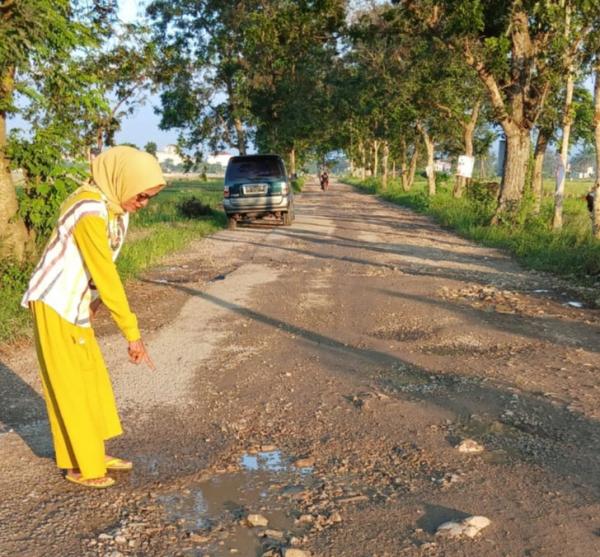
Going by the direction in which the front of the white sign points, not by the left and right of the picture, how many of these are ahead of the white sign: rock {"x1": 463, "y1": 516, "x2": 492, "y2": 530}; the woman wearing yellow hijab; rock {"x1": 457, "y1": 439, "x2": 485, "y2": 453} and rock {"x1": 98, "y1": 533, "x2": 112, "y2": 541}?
4

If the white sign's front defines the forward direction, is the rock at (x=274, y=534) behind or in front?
in front

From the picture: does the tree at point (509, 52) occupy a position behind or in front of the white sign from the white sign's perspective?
in front

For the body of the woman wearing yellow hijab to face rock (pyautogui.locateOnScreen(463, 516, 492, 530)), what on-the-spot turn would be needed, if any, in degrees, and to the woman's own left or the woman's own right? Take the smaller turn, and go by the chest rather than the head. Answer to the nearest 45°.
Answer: approximately 45° to the woman's own right

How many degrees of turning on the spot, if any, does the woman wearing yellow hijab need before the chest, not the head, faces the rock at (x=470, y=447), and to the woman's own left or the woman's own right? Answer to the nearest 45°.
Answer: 0° — they already face it

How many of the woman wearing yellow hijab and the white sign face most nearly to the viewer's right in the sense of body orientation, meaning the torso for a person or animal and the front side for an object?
1

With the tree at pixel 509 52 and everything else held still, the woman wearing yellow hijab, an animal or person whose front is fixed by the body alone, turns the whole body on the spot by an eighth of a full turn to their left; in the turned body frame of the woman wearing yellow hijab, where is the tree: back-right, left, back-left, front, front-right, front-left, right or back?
front

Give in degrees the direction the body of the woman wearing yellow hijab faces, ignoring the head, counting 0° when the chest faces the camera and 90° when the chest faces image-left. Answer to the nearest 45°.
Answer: approximately 270°

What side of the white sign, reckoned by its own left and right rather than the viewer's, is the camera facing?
front

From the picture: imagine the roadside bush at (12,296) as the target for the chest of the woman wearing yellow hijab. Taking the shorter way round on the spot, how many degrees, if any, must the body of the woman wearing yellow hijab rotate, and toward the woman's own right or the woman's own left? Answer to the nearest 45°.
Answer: approximately 90° to the woman's own left

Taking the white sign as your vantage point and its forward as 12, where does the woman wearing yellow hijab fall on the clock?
The woman wearing yellow hijab is roughly at 12 o'clock from the white sign.

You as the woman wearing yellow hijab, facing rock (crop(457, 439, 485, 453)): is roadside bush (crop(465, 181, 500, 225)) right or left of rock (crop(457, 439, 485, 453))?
left

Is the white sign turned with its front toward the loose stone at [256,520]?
yes

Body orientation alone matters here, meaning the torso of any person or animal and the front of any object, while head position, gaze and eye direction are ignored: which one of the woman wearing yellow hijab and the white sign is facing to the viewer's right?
the woman wearing yellow hijab

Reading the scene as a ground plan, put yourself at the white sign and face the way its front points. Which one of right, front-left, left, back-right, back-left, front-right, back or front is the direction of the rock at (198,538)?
front

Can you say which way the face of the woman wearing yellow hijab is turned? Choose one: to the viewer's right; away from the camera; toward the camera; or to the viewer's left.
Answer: to the viewer's right
